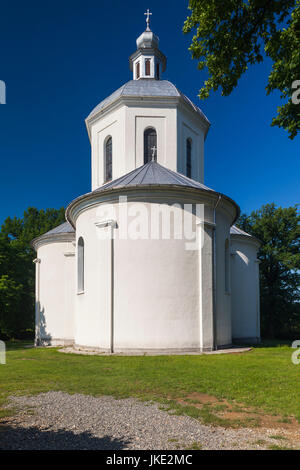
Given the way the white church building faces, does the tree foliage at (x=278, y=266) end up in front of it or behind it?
in front

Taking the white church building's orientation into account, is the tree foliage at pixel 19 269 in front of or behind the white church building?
in front

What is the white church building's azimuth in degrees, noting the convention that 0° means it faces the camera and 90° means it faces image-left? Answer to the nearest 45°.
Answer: approximately 180°

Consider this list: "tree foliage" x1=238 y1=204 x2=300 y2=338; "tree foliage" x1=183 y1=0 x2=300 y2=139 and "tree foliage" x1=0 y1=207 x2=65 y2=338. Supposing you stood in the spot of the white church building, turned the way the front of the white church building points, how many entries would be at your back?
1

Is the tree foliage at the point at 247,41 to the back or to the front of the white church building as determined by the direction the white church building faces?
to the back
